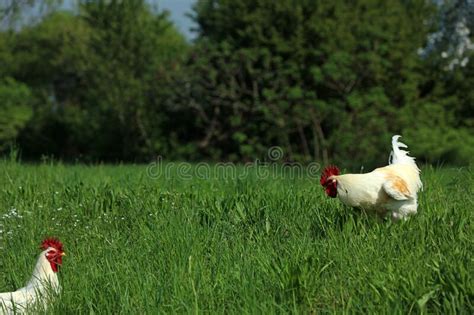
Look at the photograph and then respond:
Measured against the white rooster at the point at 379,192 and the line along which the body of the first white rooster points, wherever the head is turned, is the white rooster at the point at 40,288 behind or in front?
in front

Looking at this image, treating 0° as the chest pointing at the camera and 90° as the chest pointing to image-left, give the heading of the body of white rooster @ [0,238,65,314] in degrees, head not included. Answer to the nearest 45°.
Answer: approximately 270°

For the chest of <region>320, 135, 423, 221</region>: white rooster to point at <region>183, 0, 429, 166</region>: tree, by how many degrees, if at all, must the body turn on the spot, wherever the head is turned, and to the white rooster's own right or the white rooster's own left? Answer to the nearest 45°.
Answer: approximately 90° to the white rooster's own right

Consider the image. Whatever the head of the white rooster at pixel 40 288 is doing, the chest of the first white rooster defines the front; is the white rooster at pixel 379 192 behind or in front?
in front

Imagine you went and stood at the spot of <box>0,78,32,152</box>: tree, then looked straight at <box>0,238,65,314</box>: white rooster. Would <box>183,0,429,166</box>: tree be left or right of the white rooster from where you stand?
left

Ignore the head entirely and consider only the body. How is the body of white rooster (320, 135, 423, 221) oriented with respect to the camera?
to the viewer's left

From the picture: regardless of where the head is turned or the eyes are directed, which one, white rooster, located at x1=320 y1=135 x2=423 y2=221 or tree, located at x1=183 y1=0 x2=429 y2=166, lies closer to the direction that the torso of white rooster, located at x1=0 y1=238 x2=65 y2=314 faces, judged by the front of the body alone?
the white rooster, located at x1=320 y1=135 x2=423 y2=221

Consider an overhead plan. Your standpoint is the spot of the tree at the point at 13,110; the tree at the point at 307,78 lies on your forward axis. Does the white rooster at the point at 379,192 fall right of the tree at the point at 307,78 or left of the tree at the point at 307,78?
right

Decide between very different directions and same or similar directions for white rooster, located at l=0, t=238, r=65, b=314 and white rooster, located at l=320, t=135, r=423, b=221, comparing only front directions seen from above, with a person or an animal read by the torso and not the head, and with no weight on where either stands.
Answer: very different directions

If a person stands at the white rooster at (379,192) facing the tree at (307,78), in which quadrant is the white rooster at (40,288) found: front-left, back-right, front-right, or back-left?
back-left

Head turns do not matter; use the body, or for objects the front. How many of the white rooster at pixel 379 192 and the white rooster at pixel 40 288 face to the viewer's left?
1

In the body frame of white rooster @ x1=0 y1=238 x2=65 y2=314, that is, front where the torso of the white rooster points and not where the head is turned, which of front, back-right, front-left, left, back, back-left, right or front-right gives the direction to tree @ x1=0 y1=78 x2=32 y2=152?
left

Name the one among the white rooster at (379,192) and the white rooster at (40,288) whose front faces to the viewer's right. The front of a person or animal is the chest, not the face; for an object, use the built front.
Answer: the white rooster at (40,288)
